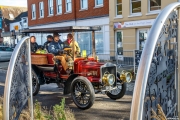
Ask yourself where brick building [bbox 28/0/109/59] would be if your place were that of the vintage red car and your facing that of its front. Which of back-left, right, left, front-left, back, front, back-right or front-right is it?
back-left

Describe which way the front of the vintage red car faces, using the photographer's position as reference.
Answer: facing the viewer and to the right of the viewer

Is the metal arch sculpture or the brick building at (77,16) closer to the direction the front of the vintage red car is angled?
the metal arch sculpture

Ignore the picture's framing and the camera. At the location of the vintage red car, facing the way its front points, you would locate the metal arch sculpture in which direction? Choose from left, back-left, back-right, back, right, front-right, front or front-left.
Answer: front-right
